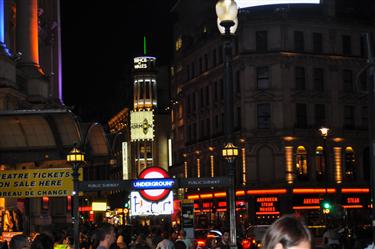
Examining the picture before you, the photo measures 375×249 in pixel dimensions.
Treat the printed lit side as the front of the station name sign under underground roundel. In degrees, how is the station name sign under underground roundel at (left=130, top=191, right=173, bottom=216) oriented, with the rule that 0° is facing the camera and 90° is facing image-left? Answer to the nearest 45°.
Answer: approximately 0°

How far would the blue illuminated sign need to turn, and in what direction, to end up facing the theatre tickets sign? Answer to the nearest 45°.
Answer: approximately 135° to its right

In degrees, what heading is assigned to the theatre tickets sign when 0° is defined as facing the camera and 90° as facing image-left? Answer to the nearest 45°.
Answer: approximately 0°

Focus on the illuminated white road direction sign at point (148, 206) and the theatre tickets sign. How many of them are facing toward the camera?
2
